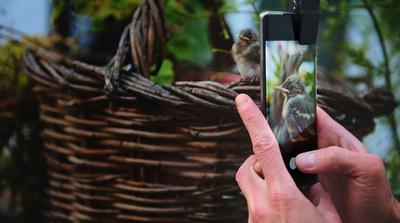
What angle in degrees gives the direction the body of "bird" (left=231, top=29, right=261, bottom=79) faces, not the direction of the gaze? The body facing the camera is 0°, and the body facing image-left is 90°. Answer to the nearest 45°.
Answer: approximately 45°
